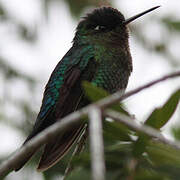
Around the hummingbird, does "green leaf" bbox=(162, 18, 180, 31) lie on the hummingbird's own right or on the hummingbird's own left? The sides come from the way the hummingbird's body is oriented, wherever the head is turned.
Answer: on the hummingbird's own left

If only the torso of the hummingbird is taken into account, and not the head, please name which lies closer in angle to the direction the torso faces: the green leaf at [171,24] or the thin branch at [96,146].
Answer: the green leaf

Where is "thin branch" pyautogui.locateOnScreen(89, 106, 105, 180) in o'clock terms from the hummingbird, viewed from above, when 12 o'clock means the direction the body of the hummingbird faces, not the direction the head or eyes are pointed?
The thin branch is roughly at 3 o'clock from the hummingbird.

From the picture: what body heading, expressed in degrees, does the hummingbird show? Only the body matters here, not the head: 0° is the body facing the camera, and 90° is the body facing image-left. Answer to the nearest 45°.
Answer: approximately 270°

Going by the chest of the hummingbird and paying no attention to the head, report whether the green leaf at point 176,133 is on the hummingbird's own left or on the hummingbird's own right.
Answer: on the hummingbird's own left
